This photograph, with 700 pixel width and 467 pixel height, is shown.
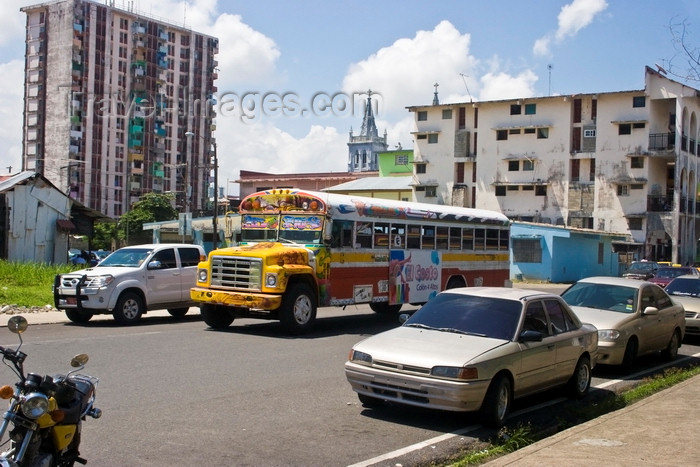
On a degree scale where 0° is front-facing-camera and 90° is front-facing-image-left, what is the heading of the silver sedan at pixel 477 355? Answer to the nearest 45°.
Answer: approximately 45°

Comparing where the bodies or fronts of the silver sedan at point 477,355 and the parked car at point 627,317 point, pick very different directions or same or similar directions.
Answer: same or similar directions

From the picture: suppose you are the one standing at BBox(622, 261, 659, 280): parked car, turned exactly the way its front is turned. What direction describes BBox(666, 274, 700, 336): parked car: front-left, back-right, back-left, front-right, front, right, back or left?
front-left

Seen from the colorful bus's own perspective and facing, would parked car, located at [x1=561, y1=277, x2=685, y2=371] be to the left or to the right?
on its left

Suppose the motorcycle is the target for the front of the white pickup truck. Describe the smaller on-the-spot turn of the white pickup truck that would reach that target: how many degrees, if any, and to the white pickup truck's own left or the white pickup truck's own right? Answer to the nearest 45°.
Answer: approximately 45° to the white pickup truck's own left

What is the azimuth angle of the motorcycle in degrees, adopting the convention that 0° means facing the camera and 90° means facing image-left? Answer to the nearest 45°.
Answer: approximately 45°

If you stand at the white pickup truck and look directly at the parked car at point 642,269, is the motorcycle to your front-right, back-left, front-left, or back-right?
back-right

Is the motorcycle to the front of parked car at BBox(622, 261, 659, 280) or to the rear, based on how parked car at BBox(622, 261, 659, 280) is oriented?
to the front

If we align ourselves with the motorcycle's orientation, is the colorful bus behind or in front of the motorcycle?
behind

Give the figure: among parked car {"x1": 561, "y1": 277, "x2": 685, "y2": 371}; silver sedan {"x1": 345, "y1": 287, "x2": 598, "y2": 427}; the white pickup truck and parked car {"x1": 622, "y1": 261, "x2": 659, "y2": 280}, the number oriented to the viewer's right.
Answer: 0

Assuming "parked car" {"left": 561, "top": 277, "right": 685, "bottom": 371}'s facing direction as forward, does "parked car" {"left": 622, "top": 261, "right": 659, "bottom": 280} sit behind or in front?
behind

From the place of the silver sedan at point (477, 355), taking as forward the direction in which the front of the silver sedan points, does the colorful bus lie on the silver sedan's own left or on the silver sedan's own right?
on the silver sedan's own right

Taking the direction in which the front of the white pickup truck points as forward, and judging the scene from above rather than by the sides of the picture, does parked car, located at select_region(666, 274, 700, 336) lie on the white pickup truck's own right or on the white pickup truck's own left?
on the white pickup truck's own left

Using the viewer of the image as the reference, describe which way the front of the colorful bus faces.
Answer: facing the viewer and to the left of the viewer

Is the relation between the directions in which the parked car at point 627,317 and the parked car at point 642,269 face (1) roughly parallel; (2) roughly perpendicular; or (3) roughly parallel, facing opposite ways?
roughly parallel

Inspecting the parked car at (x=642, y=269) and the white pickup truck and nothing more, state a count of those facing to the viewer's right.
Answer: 0

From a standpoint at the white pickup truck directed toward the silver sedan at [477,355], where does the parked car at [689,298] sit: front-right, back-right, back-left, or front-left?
front-left
